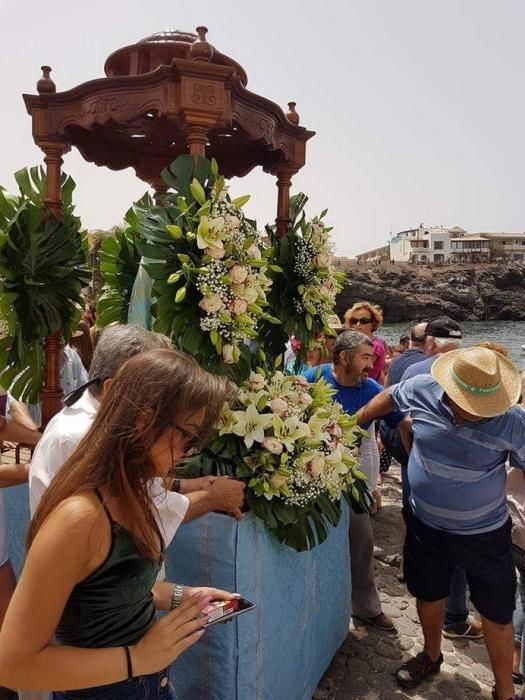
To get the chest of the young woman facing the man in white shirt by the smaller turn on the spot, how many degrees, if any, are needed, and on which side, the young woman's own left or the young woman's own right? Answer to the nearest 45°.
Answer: approximately 90° to the young woman's own left

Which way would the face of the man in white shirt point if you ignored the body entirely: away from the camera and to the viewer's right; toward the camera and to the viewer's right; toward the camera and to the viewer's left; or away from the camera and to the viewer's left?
away from the camera and to the viewer's right

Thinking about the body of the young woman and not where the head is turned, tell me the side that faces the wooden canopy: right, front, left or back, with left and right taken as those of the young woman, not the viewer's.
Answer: left

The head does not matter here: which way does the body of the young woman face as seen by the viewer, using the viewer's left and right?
facing to the right of the viewer

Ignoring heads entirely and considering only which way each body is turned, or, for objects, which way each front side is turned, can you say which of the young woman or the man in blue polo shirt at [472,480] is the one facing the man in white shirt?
the man in blue polo shirt

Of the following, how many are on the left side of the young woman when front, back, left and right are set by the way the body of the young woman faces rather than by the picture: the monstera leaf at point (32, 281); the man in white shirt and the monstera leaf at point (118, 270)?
3

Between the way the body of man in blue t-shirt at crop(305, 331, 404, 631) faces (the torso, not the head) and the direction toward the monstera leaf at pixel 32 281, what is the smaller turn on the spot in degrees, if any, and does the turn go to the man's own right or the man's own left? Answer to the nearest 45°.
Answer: approximately 90° to the man's own right

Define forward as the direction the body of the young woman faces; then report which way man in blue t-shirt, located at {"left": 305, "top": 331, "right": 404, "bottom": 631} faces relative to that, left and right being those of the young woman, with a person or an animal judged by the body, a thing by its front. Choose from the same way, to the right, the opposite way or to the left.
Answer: to the right

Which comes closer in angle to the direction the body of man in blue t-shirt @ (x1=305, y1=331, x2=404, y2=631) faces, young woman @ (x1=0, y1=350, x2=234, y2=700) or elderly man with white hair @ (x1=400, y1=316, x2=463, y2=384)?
the young woman

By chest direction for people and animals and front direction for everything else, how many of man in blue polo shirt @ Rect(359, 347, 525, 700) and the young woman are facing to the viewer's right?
1

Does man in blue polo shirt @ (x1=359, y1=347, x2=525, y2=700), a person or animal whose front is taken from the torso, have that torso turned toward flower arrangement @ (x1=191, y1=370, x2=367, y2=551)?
yes
